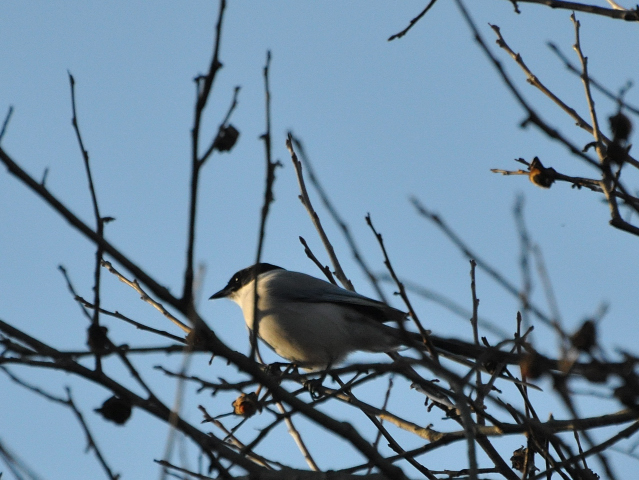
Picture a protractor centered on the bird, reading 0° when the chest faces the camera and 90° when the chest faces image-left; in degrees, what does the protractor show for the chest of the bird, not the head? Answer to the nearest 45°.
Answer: approximately 90°
